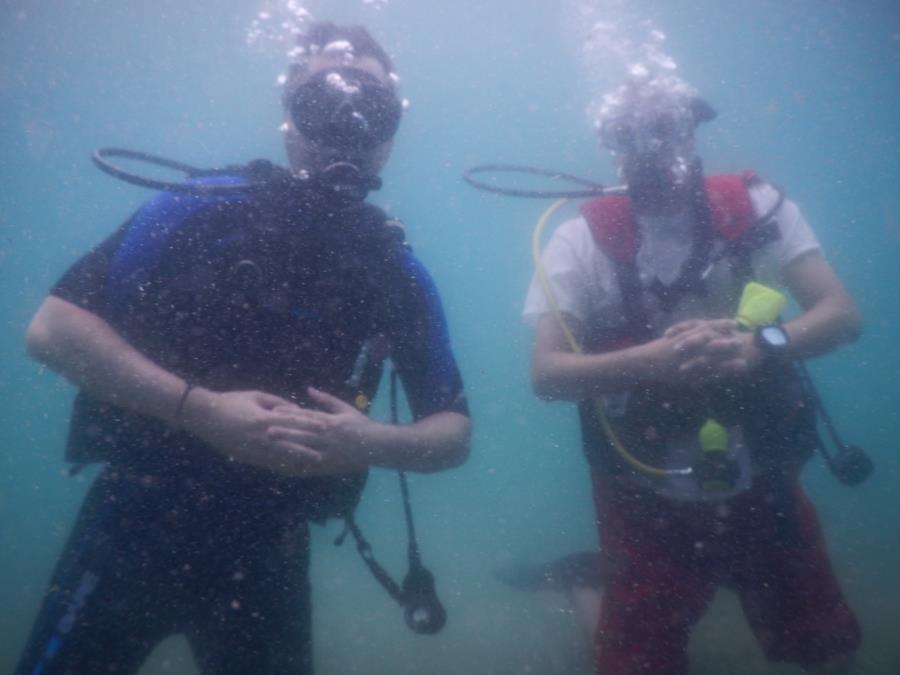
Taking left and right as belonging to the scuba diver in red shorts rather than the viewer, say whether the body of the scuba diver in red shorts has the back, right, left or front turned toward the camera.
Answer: front

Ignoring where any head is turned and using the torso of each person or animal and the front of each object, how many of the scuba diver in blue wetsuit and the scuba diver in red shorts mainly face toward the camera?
2

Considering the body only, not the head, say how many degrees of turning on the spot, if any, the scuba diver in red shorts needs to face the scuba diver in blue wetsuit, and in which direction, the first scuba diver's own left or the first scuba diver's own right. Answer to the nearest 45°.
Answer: approximately 45° to the first scuba diver's own right

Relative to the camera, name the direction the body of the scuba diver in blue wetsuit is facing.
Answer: toward the camera

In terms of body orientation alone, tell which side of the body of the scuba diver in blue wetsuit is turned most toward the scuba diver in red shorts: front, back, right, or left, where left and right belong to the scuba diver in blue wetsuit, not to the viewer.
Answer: left
